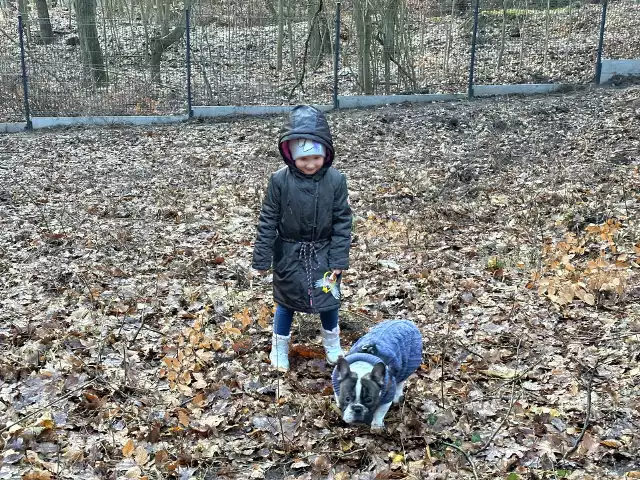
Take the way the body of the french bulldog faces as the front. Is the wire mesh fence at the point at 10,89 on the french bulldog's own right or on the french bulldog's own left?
on the french bulldog's own right

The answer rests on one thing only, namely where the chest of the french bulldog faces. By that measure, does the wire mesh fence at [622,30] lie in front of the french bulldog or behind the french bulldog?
behind

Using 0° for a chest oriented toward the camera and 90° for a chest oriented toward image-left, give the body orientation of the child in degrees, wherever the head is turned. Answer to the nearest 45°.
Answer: approximately 0°

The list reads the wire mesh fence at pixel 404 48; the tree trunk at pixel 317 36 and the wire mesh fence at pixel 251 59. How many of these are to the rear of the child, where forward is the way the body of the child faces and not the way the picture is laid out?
3

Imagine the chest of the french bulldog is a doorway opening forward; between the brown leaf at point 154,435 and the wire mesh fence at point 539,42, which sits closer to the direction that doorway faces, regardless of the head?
the brown leaf

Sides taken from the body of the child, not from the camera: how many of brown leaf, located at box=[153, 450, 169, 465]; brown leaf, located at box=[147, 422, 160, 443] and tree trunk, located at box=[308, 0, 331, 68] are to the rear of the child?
1

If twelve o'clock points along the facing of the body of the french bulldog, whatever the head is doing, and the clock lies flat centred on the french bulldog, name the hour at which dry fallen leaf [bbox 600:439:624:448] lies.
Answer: The dry fallen leaf is roughly at 8 o'clock from the french bulldog.

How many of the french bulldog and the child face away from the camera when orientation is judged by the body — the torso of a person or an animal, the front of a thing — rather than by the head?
0

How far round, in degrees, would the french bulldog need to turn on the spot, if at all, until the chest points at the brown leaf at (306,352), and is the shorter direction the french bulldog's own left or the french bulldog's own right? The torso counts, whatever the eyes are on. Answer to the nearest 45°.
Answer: approximately 90° to the french bulldog's own right

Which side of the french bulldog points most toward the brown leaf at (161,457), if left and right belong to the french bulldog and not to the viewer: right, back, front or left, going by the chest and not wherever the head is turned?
front

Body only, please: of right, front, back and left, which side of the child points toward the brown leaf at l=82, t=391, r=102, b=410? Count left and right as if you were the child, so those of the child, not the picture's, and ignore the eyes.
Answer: right

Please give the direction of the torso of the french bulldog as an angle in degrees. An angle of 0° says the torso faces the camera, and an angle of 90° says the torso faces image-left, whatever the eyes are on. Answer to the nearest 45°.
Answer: approximately 45°

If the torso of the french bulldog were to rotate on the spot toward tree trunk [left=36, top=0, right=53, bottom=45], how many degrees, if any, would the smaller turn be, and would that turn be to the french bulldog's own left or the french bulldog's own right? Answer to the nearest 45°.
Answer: approximately 90° to the french bulldog's own right
